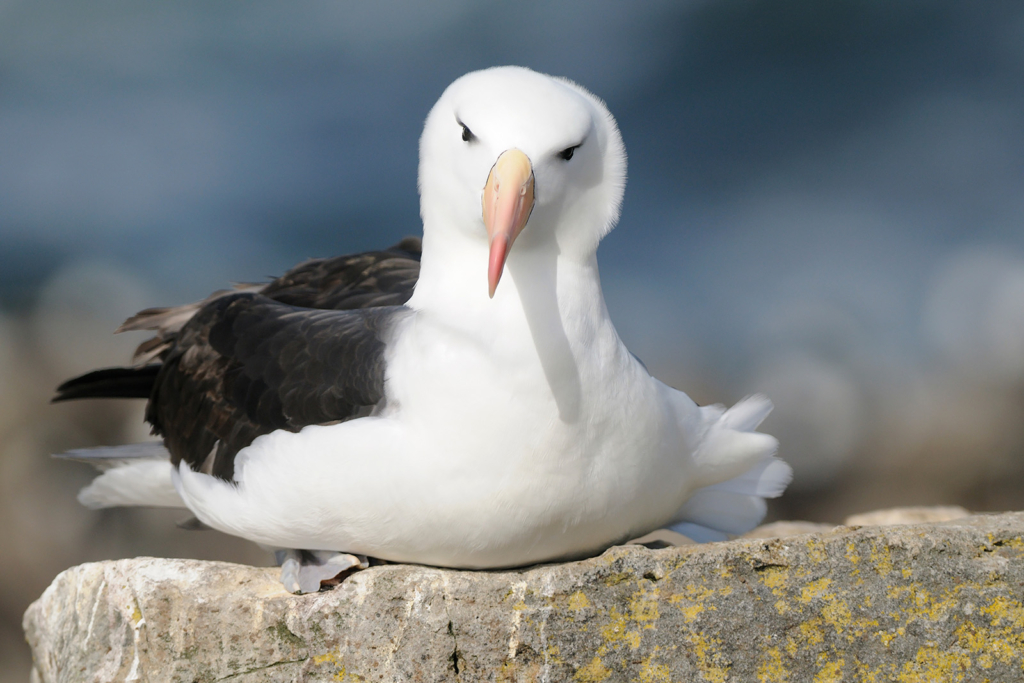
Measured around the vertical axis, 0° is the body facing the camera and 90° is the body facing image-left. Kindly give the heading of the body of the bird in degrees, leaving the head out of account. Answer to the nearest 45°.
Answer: approximately 315°
